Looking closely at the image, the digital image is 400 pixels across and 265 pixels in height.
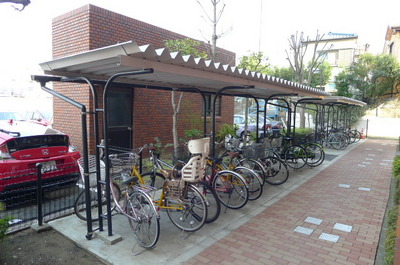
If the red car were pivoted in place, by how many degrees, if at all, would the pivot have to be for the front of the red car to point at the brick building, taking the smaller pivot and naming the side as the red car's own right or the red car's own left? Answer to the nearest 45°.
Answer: approximately 90° to the red car's own right

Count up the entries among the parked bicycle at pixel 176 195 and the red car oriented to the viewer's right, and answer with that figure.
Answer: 0

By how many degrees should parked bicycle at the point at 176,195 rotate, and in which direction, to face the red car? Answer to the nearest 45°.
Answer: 0° — it already faces it

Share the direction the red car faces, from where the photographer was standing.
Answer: facing away from the viewer and to the left of the viewer

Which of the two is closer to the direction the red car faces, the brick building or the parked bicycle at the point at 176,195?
the brick building
